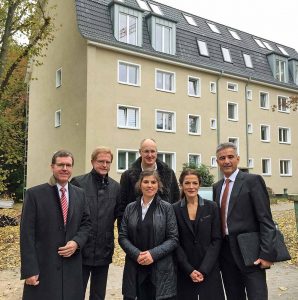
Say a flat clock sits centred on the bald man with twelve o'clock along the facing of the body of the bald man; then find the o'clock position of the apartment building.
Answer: The apartment building is roughly at 6 o'clock from the bald man.

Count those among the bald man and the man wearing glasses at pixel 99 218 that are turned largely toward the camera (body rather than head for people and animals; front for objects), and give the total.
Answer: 2

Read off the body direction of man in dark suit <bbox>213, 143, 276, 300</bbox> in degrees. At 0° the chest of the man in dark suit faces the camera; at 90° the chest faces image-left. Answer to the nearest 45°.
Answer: approximately 45°

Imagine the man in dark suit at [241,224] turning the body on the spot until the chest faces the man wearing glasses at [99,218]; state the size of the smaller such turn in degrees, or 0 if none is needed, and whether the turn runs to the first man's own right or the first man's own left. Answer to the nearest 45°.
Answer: approximately 45° to the first man's own right

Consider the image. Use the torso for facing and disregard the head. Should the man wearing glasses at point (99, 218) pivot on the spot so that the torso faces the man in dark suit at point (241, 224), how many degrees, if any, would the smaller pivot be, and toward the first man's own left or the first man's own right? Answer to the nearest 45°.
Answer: approximately 45° to the first man's own left

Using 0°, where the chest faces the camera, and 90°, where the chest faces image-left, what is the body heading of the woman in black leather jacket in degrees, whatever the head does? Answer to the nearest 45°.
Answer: approximately 0°
